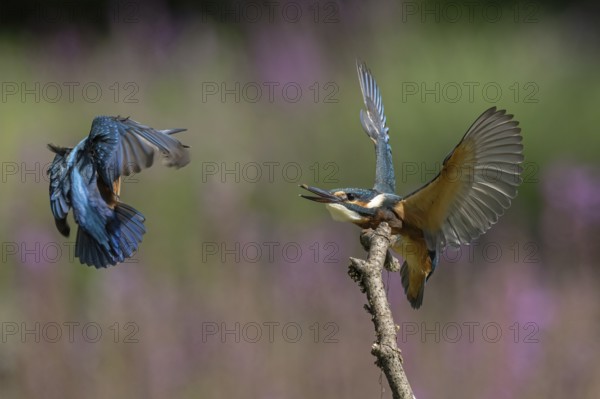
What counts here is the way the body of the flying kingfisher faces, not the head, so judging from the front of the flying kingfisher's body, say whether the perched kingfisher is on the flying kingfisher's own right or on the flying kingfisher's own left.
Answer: on the flying kingfisher's own right
